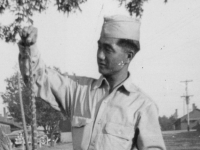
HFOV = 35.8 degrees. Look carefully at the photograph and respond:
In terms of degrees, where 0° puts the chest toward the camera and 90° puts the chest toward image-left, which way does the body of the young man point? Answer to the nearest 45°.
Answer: approximately 45°

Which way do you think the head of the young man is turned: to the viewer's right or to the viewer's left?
to the viewer's left
